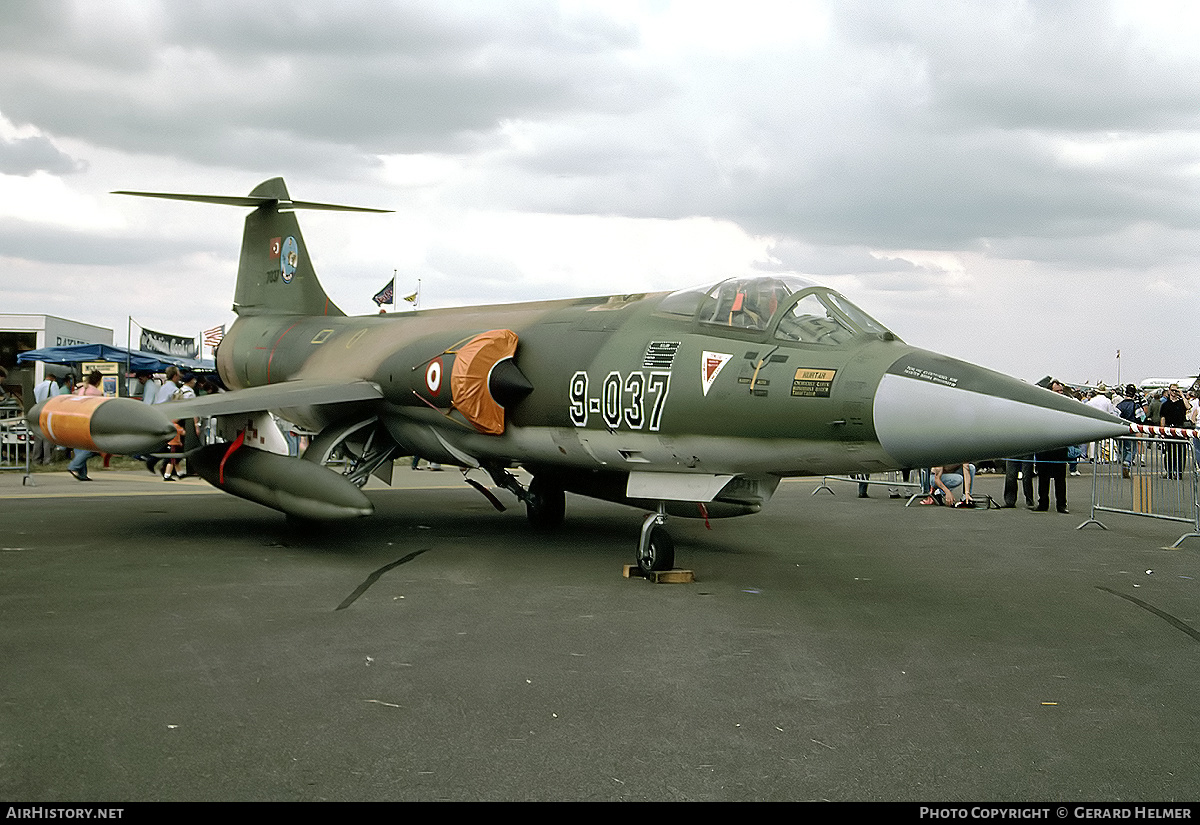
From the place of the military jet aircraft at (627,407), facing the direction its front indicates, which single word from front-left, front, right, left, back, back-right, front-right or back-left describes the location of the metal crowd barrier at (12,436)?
back

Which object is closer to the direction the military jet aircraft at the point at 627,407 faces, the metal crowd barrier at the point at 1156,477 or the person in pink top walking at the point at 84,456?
the metal crowd barrier

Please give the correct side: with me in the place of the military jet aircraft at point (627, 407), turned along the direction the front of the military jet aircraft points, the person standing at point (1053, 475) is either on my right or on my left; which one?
on my left

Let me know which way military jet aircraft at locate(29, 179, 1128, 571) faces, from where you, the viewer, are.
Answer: facing the viewer and to the right of the viewer

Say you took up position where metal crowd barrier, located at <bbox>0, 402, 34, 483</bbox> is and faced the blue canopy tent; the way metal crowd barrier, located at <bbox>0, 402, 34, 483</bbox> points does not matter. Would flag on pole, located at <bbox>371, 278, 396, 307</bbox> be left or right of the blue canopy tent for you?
right

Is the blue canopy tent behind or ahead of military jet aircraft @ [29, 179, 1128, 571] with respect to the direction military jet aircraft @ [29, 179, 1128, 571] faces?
behind

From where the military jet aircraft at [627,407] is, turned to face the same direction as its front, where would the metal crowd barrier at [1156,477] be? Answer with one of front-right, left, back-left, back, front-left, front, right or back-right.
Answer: left
